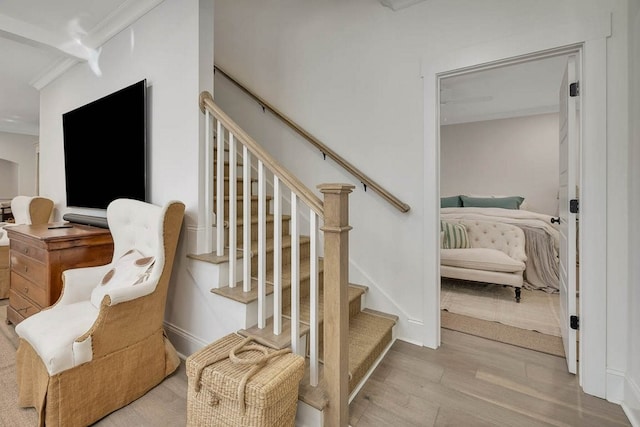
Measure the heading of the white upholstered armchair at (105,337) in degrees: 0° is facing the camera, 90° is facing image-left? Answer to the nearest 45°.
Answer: approximately 45°

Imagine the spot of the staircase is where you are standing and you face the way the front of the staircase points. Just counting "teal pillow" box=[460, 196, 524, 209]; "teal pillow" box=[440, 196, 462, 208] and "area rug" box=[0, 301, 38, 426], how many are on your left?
2

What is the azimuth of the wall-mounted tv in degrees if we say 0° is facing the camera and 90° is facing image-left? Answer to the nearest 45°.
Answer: approximately 45°

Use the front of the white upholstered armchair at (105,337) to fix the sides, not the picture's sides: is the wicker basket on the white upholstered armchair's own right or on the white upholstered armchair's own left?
on the white upholstered armchair's own left
